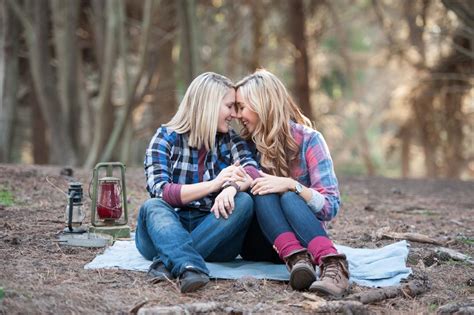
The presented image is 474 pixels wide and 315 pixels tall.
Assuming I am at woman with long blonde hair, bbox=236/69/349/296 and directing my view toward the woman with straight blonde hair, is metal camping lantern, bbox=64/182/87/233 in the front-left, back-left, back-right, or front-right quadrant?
front-right

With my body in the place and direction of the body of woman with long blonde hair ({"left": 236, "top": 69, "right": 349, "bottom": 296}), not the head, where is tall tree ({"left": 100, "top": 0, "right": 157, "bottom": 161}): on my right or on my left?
on my right

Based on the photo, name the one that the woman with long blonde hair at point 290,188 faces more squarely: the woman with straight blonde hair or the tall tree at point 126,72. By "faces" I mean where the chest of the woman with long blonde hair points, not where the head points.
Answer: the woman with straight blonde hair

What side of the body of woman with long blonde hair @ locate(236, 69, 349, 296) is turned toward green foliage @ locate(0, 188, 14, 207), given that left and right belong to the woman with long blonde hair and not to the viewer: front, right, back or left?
right

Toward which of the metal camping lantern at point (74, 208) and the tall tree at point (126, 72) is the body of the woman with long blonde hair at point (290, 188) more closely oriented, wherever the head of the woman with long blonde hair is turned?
the metal camping lantern

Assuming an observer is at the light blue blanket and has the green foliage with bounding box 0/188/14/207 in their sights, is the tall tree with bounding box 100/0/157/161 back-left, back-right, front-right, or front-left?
front-right

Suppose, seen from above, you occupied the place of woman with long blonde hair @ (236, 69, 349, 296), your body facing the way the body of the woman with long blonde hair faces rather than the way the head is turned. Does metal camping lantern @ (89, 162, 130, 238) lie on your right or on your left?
on your right

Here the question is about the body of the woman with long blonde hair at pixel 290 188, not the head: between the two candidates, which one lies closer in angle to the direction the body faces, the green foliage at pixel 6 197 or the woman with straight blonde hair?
the woman with straight blonde hair

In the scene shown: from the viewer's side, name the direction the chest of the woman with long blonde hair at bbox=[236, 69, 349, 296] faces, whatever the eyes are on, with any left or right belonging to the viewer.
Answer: facing the viewer and to the left of the viewer
